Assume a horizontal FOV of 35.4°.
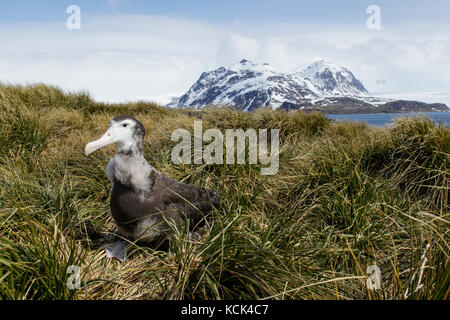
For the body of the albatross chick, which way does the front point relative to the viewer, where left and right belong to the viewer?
facing the viewer and to the left of the viewer
